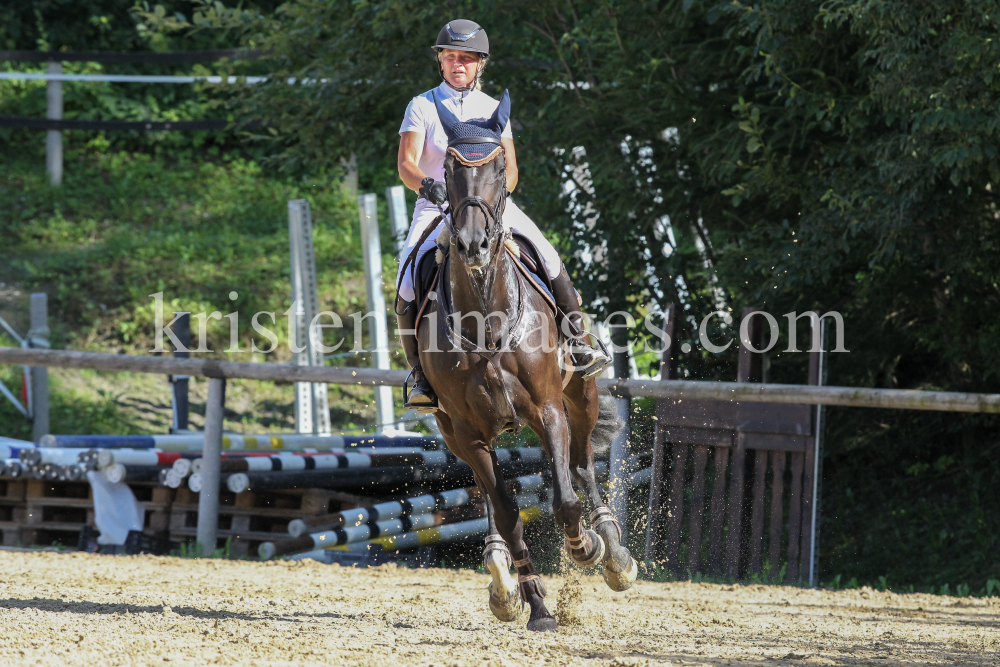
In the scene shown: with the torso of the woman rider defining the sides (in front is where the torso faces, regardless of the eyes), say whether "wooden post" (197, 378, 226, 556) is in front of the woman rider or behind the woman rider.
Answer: behind

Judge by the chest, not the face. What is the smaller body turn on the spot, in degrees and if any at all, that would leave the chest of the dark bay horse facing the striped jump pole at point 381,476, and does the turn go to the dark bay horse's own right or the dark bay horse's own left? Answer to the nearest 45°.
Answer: approximately 180°

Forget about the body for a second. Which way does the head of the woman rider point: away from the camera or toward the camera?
toward the camera

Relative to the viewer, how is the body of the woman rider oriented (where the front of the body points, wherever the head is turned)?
toward the camera

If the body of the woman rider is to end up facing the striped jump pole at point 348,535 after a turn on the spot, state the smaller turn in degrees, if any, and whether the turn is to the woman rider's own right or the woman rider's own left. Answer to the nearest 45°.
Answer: approximately 180°

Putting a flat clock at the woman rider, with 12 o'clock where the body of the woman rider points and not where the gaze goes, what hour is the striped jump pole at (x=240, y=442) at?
The striped jump pole is roughly at 5 o'clock from the woman rider.

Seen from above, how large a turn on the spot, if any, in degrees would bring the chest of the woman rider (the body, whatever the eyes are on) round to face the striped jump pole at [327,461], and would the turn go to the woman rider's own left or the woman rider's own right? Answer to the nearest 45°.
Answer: approximately 180°

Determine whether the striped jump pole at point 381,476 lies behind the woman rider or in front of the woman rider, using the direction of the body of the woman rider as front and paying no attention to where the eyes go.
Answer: behind

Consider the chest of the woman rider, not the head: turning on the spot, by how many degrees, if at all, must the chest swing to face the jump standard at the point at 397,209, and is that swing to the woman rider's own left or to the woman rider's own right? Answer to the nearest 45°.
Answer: approximately 180°

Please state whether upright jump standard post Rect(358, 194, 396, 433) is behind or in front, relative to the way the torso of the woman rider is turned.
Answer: behind
